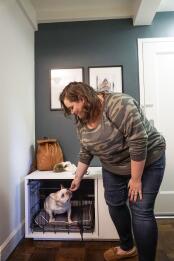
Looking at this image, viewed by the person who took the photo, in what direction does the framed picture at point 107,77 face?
facing the viewer

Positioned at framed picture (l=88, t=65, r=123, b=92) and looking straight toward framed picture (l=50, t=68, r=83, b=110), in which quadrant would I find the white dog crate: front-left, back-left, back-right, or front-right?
front-left

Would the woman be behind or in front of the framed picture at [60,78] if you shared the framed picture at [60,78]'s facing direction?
in front

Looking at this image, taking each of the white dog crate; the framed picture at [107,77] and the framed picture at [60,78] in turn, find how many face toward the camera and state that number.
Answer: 3

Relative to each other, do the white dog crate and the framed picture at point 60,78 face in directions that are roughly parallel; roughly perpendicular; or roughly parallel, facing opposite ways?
roughly parallel

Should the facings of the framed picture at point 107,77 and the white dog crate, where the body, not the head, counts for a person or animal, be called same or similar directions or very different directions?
same or similar directions

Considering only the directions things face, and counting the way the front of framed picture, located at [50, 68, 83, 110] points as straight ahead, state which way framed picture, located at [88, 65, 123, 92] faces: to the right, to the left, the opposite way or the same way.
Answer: the same way

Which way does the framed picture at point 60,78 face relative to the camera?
toward the camera

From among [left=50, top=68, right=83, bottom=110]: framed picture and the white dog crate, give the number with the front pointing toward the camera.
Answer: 2

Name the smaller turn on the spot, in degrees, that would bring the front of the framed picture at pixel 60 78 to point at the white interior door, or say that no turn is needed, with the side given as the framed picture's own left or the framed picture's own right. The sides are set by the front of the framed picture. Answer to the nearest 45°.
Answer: approximately 90° to the framed picture's own left

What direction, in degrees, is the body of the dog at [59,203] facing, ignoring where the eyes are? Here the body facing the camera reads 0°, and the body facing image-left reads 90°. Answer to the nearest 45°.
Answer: approximately 315°
